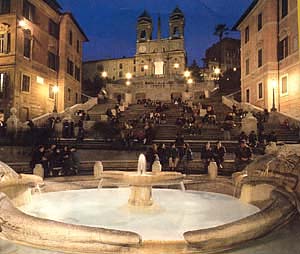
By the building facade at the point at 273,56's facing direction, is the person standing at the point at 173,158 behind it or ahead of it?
ahead

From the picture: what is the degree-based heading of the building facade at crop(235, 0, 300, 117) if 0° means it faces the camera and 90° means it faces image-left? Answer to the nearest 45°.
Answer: approximately 45°

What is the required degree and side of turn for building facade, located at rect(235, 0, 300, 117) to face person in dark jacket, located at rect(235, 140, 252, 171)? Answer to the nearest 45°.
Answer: approximately 45° to its left

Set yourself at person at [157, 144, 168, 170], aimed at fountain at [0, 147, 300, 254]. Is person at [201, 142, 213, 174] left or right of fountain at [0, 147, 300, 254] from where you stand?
left
